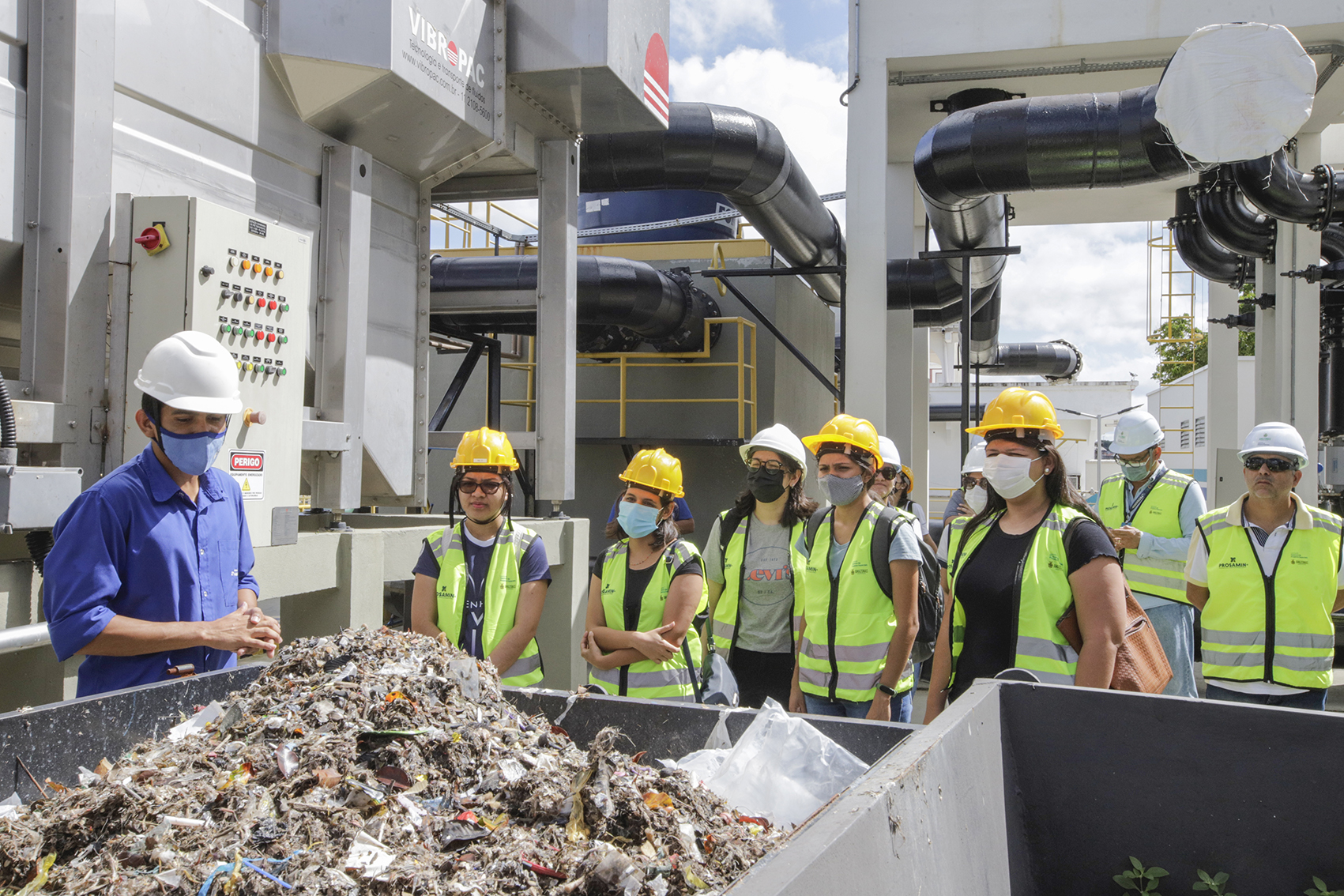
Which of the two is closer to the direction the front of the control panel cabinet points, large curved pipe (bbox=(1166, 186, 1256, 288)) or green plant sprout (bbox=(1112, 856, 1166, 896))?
the green plant sprout

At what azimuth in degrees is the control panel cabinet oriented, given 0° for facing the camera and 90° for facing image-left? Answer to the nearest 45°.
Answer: approximately 315°

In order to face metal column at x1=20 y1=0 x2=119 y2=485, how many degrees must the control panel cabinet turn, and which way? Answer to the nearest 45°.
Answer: approximately 135° to its right

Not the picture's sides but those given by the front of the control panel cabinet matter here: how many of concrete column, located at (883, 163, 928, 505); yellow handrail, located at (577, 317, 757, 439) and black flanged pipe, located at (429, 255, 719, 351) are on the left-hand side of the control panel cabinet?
3

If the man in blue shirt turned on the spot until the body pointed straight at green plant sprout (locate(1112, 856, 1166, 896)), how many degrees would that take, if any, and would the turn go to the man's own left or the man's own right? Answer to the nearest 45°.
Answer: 0° — they already face it

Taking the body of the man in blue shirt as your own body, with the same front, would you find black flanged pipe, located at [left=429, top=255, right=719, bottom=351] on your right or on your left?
on your left

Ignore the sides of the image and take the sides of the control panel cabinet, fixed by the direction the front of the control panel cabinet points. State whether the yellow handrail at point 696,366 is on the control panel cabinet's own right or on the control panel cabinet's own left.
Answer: on the control panel cabinet's own left
